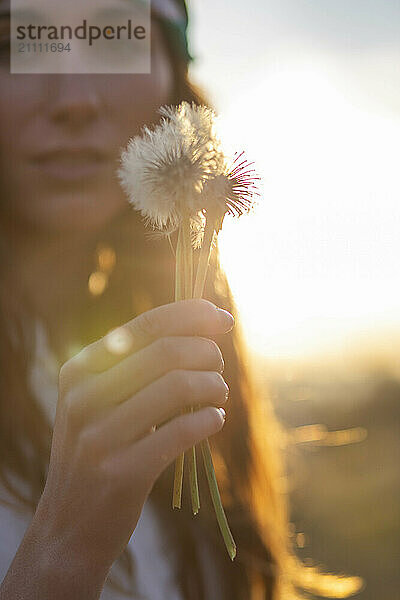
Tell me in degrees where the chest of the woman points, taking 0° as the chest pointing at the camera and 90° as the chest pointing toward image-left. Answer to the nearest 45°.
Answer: approximately 0°
